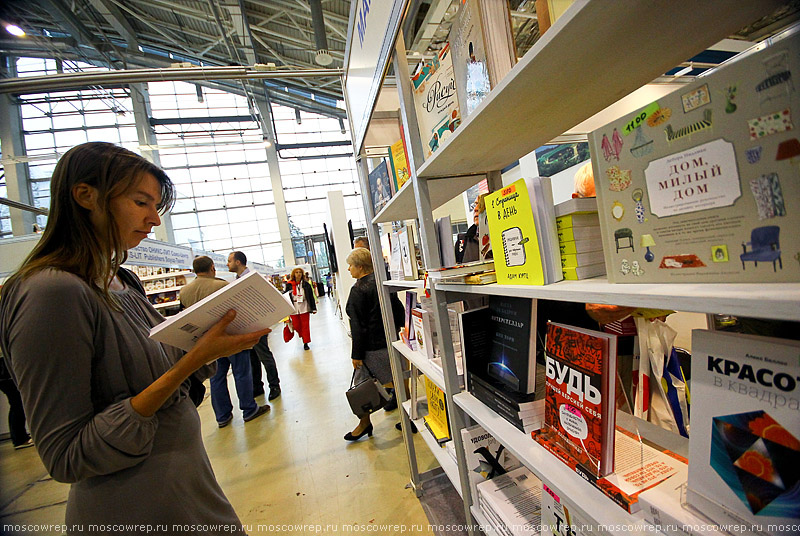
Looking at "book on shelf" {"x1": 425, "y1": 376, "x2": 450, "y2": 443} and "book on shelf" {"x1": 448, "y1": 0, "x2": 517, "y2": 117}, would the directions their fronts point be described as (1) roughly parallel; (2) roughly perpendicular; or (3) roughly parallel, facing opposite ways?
roughly parallel

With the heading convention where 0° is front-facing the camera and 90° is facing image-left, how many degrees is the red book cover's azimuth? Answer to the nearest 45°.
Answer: approximately 45°

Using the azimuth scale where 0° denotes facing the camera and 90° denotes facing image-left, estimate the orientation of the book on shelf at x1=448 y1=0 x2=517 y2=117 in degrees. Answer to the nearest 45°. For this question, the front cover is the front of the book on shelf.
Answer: approximately 45°

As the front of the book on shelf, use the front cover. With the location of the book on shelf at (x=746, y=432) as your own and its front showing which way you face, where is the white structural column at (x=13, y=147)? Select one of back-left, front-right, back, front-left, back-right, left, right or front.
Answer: front-right

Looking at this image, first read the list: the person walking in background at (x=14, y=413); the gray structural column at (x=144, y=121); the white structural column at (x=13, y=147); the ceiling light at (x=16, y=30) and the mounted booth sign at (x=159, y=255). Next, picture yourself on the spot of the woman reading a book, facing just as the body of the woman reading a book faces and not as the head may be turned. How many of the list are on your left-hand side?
5

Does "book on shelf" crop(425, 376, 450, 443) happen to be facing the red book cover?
no

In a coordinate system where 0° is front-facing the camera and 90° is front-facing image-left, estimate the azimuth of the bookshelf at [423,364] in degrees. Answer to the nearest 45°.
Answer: approximately 45°

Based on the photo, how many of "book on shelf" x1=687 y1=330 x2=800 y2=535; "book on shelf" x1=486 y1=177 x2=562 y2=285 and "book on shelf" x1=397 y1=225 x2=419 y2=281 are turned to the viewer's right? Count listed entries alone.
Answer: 0

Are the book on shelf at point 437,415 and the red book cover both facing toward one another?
no

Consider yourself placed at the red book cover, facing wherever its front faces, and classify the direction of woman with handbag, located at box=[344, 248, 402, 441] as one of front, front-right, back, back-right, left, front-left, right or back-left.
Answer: right

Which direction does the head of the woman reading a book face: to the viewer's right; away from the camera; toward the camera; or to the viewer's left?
to the viewer's right

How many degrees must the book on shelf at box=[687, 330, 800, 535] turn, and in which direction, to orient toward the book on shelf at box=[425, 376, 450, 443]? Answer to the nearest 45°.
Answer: approximately 90° to its right
